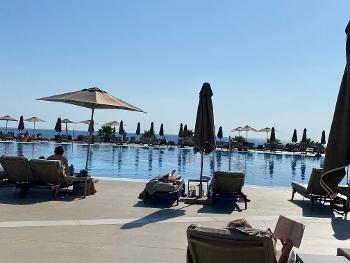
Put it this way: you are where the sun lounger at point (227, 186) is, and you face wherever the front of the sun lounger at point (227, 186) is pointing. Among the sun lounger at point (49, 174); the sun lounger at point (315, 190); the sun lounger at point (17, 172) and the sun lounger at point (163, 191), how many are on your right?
1

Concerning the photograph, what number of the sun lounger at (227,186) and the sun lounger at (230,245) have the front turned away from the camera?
2

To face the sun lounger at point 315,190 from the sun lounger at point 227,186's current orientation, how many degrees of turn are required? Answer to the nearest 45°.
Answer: approximately 90° to its right

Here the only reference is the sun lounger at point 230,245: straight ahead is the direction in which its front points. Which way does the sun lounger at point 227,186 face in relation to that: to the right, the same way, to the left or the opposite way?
the same way

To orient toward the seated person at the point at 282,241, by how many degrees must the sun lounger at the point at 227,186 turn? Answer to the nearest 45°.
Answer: approximately 180°

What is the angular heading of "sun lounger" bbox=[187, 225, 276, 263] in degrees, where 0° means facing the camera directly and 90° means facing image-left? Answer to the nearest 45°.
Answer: approximately 180°

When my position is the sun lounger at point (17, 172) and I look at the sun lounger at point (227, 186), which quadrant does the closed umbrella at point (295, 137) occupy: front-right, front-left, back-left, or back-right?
front-left

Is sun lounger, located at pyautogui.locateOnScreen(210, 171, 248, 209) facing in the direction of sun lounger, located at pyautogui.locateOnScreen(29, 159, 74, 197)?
no

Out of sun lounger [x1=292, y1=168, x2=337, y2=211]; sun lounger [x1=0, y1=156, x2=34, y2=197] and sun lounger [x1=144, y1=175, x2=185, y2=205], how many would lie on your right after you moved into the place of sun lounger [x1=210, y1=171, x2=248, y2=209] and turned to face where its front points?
1

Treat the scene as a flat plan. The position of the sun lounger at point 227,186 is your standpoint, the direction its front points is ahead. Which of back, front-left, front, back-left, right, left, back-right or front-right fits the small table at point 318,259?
back

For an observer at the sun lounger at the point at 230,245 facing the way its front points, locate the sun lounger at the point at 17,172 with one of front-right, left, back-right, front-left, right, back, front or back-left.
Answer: front-left

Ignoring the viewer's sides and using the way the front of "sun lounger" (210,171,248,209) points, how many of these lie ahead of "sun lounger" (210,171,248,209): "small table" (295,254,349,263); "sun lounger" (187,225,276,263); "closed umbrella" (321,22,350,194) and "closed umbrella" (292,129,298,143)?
1

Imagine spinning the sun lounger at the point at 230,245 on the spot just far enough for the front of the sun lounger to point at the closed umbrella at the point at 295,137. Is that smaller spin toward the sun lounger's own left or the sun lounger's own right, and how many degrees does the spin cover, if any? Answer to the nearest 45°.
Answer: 0° — it already faces it

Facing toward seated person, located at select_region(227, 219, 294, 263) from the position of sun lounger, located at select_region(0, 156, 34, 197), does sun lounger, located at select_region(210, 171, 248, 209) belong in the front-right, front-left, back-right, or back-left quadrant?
front-left

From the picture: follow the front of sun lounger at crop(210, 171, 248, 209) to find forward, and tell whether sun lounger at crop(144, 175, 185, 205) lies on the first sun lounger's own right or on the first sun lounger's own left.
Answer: on the first sun lounger's own left

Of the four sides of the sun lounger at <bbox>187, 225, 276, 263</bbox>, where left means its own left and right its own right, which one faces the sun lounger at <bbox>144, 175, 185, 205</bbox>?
front

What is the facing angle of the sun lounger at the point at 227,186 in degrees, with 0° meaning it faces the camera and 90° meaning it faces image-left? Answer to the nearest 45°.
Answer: approximately 180°
